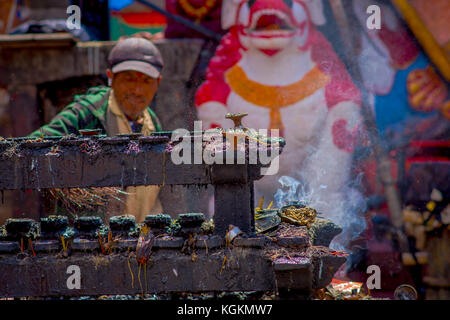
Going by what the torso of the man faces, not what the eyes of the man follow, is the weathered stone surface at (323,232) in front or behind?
in front

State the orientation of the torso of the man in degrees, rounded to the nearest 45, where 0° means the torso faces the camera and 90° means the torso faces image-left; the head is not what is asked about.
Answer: approximately 315°
